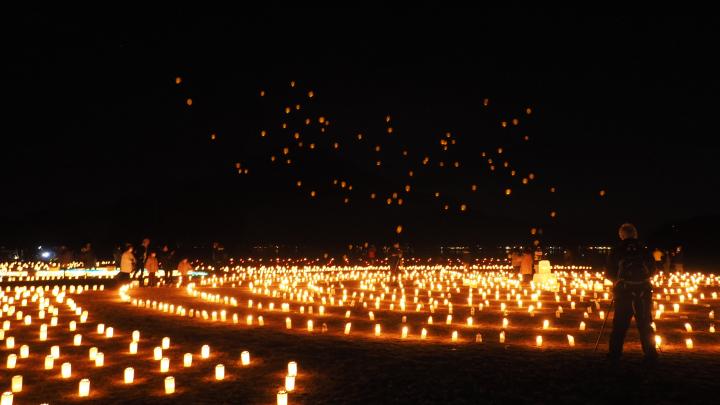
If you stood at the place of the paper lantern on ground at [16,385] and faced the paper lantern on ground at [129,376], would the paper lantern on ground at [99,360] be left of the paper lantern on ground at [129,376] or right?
left

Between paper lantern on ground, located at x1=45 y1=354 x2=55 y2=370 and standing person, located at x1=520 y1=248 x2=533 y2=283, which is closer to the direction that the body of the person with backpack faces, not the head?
the standing person

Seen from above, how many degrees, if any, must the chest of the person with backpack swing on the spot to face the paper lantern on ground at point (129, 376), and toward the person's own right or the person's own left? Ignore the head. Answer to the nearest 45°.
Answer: approximately 135° to the person's own left

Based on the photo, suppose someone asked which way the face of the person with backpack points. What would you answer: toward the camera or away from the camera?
away from the camera

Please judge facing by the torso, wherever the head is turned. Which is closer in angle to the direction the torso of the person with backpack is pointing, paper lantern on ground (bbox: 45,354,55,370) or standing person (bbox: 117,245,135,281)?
the standing person

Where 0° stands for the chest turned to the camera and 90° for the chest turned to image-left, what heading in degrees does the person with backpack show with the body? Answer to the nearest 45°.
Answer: approximately 180°

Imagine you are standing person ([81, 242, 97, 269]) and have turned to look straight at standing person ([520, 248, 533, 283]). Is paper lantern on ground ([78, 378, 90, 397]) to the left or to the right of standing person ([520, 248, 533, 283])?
right

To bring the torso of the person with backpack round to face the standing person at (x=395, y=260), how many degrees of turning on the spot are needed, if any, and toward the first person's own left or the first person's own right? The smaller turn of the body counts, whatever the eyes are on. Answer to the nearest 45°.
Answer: approximately 45° to the first person's own left

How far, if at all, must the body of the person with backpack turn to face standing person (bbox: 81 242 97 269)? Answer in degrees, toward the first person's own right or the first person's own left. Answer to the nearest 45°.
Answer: approximately 45° to the first person's own left

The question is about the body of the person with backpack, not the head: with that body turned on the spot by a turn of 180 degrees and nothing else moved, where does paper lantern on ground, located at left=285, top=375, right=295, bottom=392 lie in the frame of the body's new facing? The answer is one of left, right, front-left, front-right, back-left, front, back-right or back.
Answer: front-right

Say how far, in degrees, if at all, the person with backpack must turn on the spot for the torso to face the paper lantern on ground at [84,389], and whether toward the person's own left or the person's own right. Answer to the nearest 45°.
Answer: approximately 135° to the person's own left

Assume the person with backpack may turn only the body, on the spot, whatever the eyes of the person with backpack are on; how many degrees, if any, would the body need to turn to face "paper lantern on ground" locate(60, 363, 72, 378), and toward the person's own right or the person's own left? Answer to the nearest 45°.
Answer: approximately 135° to the person's own left
